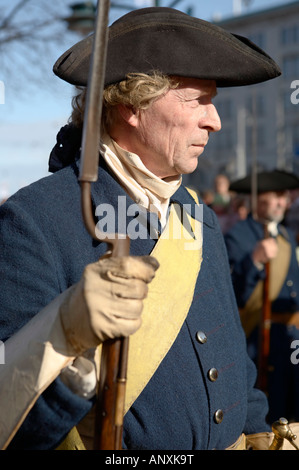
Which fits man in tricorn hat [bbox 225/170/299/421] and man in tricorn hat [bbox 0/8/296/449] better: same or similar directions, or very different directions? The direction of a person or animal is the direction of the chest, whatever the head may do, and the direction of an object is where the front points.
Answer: same or similar directions

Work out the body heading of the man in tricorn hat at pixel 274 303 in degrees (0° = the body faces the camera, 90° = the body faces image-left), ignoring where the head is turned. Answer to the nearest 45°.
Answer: approximately 315°

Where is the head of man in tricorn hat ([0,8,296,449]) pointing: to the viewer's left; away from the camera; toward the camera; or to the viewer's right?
to the viewer's right

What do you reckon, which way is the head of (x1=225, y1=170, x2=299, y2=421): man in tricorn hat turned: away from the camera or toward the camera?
toward the camera

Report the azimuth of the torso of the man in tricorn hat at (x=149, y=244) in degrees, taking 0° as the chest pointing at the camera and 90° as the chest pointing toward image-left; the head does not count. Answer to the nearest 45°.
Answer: approximately 315°

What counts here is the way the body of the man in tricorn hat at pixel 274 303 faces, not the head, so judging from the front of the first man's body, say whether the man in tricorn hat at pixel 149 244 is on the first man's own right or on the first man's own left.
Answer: on the first man's own right

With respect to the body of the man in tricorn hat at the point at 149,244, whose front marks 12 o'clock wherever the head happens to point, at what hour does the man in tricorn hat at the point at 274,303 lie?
the man in tricorn hat at the point at 274,303 is roughly at 8 o'clock from the man in tricorn hat at the point at 149,244.

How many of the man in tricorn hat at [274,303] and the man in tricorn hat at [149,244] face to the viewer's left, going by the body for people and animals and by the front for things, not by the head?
0
